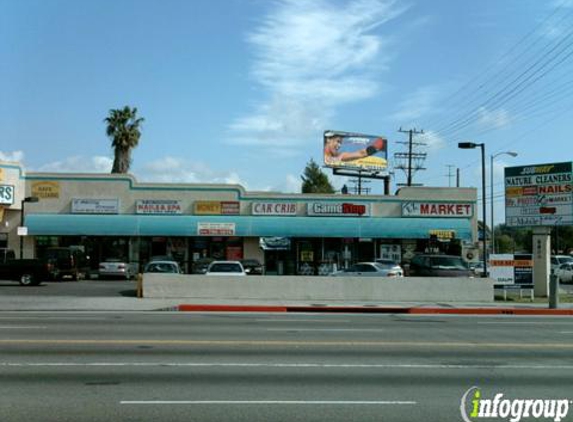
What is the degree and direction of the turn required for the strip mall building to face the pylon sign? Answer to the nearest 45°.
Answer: approximately 45° to its left

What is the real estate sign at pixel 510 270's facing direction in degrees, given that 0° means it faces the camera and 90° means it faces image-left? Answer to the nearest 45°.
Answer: approximately 0°

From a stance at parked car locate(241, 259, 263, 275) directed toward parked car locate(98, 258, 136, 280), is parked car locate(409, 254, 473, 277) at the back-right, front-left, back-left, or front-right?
back-left

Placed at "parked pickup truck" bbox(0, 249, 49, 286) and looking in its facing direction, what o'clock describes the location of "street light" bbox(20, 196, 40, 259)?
The street light is roughly at 3 o'clock from the parked pickup truck.

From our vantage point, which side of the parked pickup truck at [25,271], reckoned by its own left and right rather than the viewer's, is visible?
left

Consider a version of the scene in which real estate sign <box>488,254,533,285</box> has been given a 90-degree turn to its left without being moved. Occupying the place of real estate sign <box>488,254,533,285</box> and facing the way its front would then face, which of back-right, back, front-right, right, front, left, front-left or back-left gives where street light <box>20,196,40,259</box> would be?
back

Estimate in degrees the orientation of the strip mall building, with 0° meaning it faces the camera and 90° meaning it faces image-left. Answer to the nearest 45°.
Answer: approximately 0°

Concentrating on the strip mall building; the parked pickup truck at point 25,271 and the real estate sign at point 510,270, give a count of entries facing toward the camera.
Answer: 2
